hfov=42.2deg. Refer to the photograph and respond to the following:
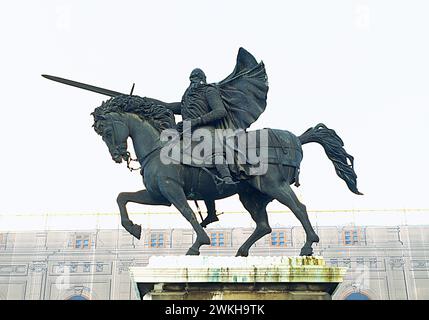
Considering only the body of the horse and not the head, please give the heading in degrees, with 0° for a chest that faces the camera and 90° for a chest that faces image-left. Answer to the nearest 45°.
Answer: approximately 90°
